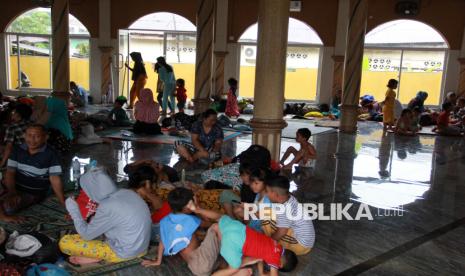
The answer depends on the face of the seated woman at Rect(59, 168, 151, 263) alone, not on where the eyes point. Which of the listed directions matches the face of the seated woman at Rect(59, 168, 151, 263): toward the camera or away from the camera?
away from the camera

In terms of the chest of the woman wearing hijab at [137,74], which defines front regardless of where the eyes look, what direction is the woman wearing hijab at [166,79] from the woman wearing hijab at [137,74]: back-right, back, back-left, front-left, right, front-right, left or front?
back-left
